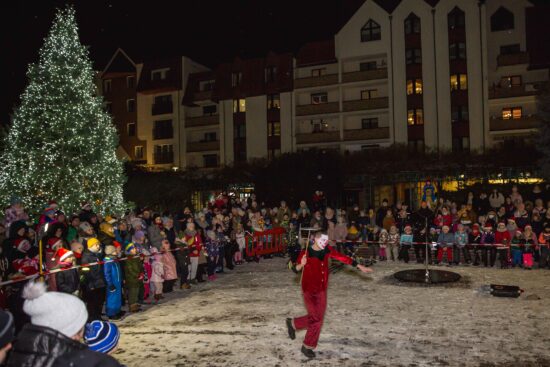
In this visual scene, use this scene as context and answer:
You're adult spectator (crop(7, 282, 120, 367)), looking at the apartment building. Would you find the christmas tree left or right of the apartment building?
left

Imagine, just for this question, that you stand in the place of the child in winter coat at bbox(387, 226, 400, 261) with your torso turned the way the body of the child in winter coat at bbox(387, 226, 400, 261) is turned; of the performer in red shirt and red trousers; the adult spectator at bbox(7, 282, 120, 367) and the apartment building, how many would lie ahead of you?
2

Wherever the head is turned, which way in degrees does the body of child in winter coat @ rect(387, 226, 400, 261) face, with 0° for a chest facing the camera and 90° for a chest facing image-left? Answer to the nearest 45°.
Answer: approximately 0°

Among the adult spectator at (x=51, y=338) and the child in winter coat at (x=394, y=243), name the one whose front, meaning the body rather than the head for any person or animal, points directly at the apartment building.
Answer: the adult spectator

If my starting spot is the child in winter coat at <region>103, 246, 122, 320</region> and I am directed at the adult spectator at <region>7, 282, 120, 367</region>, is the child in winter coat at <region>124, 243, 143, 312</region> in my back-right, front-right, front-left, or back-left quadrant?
back-left

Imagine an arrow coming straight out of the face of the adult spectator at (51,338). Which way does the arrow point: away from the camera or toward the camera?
away from the camera

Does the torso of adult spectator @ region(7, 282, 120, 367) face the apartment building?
yes

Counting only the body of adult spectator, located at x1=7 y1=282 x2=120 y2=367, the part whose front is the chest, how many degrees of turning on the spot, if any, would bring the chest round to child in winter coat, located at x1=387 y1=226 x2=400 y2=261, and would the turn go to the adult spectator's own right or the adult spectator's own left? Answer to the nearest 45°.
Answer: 0° — they already face them
